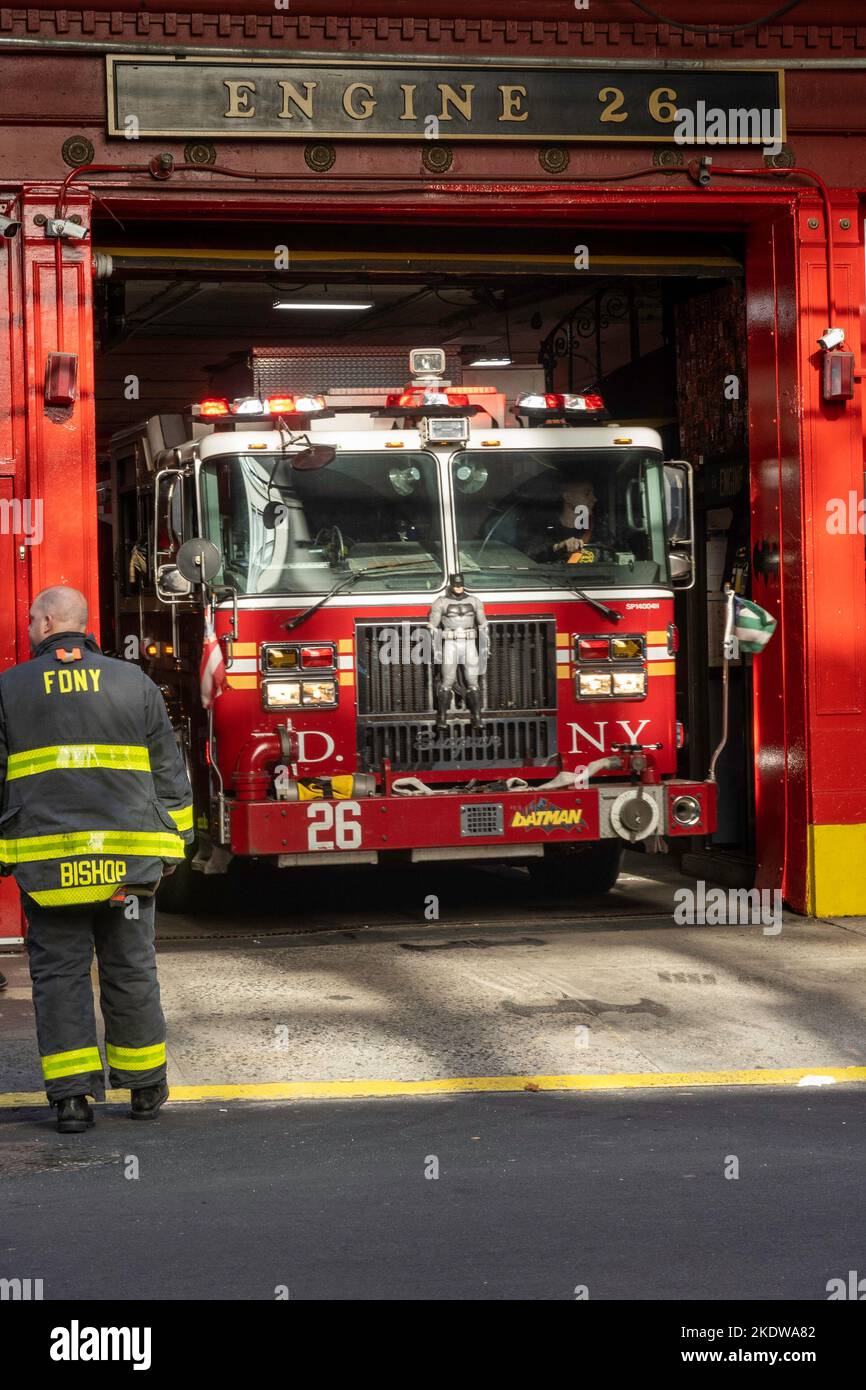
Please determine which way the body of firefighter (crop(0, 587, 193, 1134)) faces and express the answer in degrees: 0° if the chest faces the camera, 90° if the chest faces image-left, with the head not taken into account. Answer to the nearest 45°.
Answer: approximately 180°

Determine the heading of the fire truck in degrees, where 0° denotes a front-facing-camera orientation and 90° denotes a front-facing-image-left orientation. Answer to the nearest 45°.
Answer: approximately 0°

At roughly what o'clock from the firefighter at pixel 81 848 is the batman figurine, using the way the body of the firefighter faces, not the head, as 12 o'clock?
The batman figurine is roughly at 1 o'clock from the firefighter.

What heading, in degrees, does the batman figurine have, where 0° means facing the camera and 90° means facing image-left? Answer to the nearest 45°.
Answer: approximately 0°

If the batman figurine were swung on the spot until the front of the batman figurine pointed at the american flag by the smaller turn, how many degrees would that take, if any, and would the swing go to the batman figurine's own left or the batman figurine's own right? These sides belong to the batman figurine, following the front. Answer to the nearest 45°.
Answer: approximately 90° to the batman figurine's own right

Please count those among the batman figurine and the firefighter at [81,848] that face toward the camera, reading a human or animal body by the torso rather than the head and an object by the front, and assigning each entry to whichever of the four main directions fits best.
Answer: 1

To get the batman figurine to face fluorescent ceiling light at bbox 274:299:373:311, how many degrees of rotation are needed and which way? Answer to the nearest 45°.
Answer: approximately 180°

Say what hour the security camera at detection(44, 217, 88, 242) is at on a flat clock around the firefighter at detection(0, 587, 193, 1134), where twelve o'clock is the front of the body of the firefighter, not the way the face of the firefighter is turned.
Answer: The security camera is roughly at 12 o'clock from the firefighter.

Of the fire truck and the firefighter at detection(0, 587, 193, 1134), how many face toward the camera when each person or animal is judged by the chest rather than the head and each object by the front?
1

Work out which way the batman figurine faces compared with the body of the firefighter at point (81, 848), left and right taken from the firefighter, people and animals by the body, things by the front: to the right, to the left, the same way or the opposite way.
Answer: the opposite way

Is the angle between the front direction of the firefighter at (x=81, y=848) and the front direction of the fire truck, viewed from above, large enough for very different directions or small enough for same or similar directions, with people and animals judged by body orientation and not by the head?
very different directions
